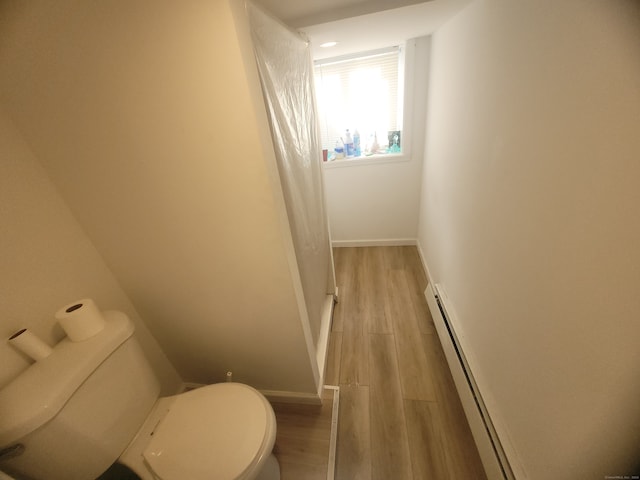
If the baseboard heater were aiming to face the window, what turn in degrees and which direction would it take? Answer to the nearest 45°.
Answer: approximately 45° to its right

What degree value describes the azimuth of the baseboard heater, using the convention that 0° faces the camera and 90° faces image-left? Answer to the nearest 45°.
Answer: approximately 90°

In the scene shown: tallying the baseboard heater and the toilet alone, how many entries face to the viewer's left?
1

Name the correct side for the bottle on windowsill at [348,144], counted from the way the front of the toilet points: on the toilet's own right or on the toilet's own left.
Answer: on the toilet's own left

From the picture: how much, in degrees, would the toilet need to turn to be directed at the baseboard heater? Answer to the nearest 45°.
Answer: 0° — it already faces it

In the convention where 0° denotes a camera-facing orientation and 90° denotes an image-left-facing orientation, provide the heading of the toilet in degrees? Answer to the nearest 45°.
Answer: approximately 315°
